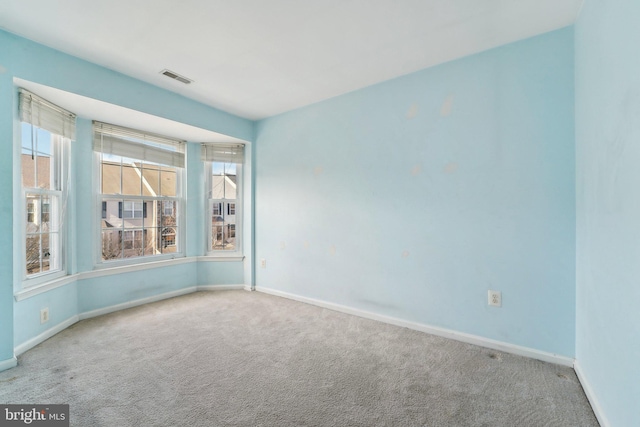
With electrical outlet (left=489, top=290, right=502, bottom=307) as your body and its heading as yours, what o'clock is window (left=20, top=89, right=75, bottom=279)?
The window is roughly at 2 o'clock from the electrical outlet.

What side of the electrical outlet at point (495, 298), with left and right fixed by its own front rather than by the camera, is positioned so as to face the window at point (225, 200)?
right

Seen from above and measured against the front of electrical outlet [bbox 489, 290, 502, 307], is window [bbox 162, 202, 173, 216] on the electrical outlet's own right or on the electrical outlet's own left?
on the electrical outlet's own right

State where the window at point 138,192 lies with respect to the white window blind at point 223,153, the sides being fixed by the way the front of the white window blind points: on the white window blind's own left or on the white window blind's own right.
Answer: on the white window blind's own right

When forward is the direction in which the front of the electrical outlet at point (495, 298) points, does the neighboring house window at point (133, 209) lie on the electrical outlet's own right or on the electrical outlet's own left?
on the electrical outlet's own right

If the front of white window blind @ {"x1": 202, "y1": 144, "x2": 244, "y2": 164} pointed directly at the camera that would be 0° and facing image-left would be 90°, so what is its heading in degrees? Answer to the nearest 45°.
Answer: approximately 0°

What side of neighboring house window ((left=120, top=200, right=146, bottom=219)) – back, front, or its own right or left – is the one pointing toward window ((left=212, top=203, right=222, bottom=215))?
left

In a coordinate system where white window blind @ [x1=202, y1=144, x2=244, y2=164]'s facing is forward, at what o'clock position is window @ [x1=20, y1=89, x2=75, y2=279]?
The window is roughly at 2 o'clock from the white window blind.
